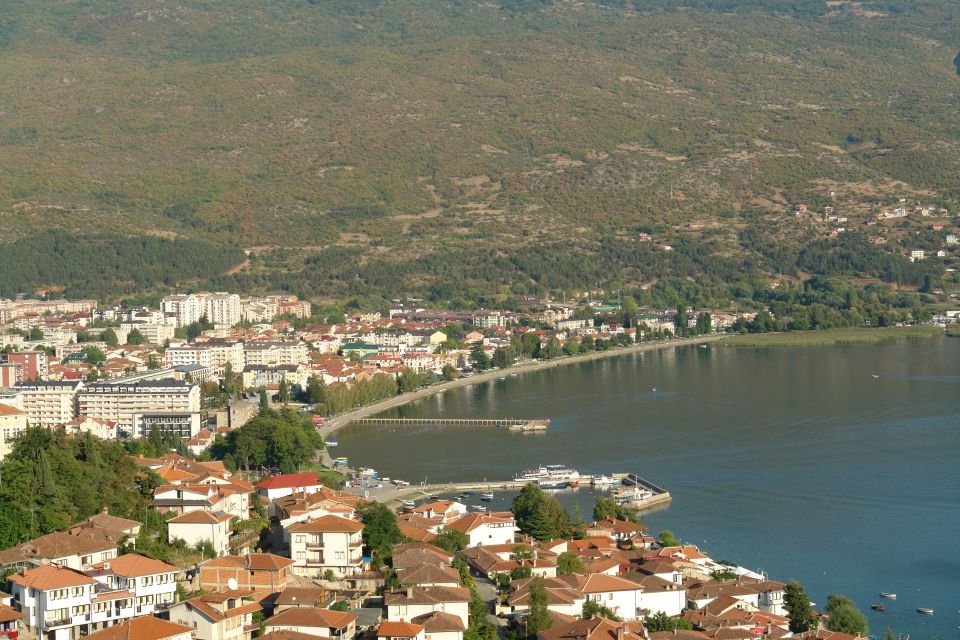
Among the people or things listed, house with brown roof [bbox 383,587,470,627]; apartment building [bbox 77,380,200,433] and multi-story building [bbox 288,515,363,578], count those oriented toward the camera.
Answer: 3

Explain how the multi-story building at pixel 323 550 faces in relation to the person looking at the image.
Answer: facing the viewer

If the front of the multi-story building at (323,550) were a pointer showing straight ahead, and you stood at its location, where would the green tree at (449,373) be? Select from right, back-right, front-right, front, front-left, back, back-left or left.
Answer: back

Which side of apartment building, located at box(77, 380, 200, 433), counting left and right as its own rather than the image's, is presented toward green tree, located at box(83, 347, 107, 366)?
back

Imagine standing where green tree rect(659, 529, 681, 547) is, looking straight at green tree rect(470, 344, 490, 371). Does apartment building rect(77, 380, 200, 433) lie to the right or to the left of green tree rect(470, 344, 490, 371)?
left

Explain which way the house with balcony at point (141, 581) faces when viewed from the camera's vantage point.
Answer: facing the viewer and to the right of the viewer

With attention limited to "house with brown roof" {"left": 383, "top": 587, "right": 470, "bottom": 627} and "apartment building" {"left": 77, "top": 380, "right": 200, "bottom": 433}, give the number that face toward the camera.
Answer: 2

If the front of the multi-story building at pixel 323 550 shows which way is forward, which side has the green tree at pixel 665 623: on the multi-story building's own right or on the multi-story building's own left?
on the multi-story building's own left

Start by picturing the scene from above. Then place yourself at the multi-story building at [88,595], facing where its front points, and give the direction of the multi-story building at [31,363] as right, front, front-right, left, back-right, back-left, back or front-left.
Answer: back-left

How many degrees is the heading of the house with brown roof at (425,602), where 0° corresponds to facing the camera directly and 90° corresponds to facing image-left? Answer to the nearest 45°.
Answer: approximately 0°

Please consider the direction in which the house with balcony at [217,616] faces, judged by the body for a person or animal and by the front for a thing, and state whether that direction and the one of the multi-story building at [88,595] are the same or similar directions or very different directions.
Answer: same or similar directions

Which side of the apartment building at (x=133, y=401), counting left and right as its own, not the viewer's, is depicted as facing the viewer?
front

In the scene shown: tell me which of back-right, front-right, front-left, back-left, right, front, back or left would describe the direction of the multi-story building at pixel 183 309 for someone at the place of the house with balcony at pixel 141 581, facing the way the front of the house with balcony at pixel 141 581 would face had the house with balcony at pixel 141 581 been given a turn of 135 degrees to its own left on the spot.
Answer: front

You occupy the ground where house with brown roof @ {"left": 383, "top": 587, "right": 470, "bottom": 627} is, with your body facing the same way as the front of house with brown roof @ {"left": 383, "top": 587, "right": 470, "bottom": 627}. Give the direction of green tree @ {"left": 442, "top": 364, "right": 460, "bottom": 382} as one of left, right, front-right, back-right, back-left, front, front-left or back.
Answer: back

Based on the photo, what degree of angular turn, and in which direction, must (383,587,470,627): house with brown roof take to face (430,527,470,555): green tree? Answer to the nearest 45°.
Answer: approximately 180°

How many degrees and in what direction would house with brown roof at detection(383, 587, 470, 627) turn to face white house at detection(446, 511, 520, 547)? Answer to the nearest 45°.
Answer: approximately 180°

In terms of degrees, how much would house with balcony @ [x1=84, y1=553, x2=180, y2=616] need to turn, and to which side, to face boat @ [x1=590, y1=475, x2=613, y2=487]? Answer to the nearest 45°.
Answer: approximately 90° to its left
